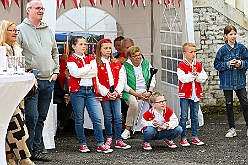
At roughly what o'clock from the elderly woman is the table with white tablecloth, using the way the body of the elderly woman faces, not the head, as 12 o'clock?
The table with white tablecloth is roughly at 2 o'clock from the elderly woman.

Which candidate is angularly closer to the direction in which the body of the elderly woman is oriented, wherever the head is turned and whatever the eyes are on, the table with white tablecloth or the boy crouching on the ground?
the boy crouching on the ground

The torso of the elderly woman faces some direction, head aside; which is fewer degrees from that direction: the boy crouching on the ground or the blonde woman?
the boy crouching on the ground

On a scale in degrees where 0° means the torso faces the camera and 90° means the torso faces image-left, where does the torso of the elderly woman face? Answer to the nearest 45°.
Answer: approximately 315°

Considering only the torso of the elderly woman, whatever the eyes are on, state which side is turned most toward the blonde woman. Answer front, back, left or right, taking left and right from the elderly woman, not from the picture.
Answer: right
